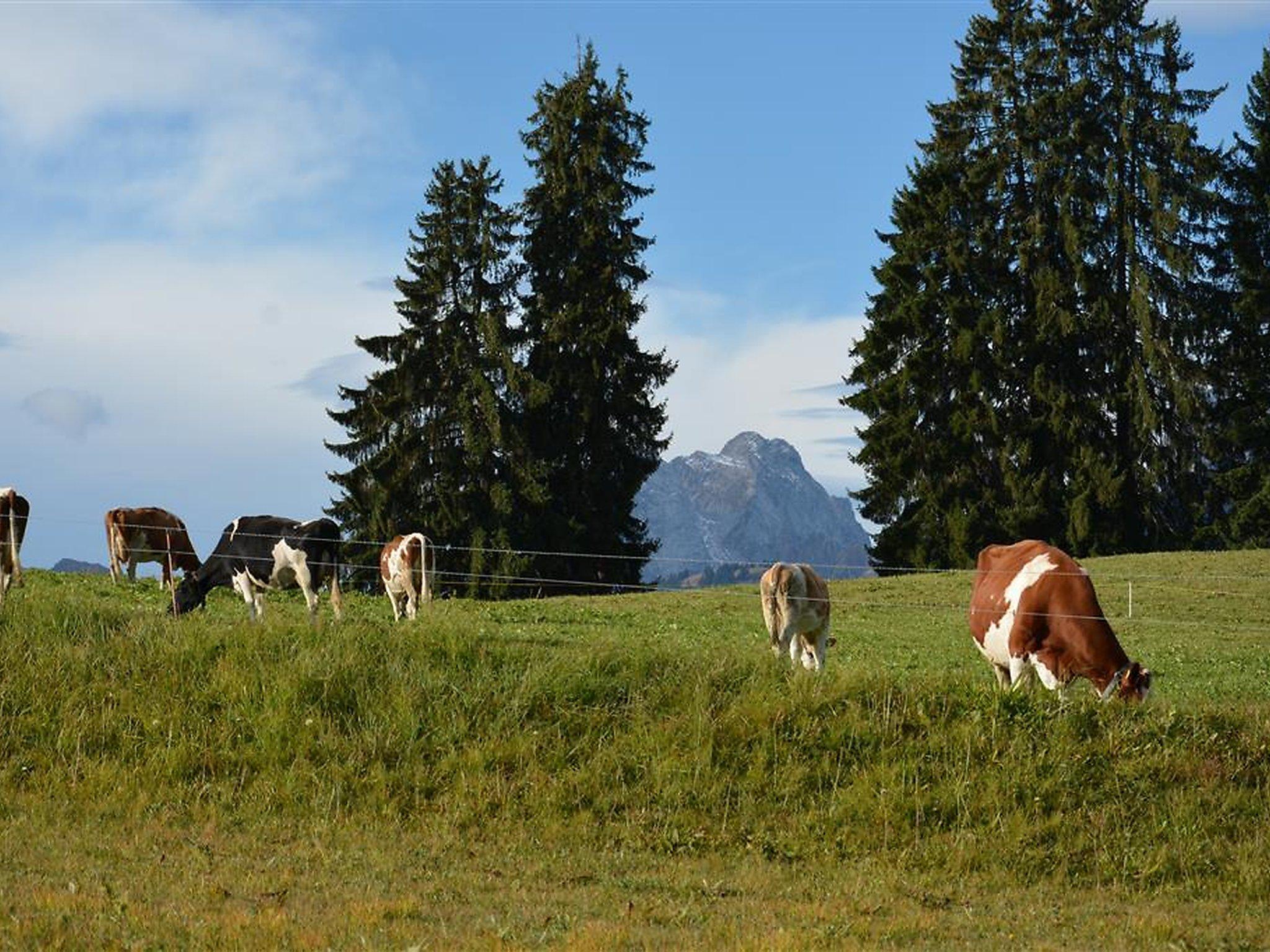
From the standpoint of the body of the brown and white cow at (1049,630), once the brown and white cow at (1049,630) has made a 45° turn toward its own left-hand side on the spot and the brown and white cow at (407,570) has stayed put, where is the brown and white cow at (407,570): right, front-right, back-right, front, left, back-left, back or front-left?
back-left

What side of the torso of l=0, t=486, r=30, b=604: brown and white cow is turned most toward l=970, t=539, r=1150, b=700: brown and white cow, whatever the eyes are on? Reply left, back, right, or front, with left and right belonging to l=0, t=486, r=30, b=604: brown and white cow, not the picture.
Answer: back

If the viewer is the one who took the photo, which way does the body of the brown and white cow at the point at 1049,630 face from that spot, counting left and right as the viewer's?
facing the viewer and to the right of the viewer

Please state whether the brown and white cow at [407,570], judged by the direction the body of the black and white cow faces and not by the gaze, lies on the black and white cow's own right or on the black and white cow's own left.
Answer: on the black and white cow's own right

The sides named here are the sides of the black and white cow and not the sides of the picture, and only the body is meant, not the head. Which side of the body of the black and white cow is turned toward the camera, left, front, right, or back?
left

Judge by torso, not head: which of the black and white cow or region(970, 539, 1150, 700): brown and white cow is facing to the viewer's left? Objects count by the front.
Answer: the black and white cow

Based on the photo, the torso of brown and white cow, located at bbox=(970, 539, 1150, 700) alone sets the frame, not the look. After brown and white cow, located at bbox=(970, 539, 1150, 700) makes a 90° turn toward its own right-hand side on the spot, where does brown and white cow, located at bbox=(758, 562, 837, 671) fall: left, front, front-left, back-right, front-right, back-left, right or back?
right

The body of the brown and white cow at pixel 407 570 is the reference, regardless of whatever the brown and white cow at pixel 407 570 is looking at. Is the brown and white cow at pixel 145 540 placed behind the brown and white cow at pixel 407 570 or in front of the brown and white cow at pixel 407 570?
in front

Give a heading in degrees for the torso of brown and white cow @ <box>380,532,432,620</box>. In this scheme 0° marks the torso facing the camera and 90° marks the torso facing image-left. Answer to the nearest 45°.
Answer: approximately 135°

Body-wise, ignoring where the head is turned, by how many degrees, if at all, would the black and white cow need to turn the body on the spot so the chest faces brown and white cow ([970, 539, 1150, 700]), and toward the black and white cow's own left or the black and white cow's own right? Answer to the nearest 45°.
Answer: approximately 135° to the black and white cow's own left

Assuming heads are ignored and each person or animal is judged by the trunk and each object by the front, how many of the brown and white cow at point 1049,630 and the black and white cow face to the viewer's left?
1
